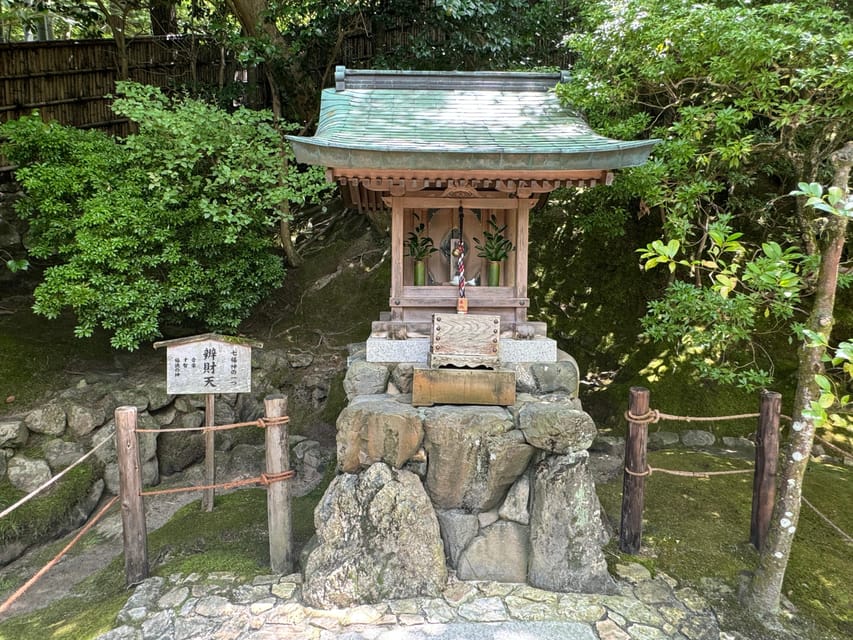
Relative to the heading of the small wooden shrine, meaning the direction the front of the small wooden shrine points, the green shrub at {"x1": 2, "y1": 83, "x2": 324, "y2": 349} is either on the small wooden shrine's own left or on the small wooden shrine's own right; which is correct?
on the small wooden shrine's own right

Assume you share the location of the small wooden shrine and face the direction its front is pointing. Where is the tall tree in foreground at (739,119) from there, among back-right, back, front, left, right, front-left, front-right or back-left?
left

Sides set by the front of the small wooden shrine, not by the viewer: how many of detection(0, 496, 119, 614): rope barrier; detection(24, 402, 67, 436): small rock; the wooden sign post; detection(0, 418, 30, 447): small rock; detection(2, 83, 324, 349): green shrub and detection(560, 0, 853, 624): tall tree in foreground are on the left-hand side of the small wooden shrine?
1

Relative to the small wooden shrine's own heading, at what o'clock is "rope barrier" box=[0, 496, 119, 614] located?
The rope barrier is roughly at 2 o'clock from the small wooden shrine.

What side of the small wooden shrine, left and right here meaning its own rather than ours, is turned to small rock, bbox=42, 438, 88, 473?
right

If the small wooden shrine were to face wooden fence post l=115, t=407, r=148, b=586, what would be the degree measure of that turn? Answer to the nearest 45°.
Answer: approximately 45° to its right

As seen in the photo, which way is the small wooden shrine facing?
toward the camera

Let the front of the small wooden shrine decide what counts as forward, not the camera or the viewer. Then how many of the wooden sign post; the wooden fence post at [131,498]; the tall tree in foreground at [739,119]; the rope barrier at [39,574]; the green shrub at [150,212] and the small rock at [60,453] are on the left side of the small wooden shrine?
1

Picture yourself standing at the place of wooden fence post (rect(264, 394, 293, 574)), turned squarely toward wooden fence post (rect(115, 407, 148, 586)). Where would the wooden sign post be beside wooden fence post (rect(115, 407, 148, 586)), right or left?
right

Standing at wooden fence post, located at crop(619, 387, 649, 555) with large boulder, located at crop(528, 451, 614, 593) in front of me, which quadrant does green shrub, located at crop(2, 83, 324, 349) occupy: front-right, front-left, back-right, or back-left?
front-right

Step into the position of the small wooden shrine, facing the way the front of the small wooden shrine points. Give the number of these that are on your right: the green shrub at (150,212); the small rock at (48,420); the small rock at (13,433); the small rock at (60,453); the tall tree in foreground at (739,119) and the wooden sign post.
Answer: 5
